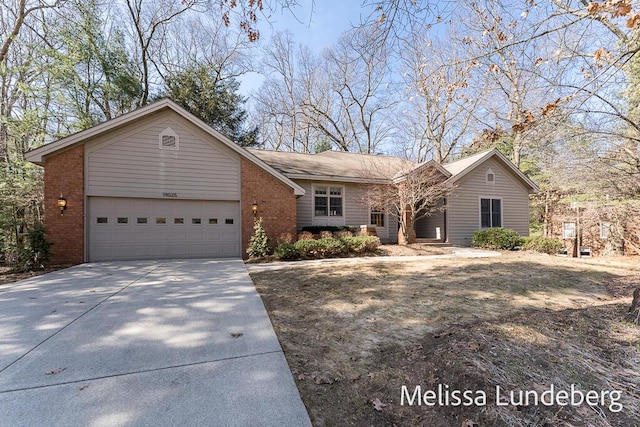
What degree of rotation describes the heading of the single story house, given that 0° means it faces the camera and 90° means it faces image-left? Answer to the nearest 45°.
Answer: approximately 0°

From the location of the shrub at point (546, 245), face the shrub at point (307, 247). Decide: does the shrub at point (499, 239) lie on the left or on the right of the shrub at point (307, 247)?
right

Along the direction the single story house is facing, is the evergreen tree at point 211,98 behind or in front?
behind

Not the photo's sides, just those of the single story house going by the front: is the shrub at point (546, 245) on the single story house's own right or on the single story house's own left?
on the single story house's own left

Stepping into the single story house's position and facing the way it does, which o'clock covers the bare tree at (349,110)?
The bare tree is roughly at 7 o'clock from the single story house.

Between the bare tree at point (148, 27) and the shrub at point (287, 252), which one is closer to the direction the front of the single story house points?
the shrub
